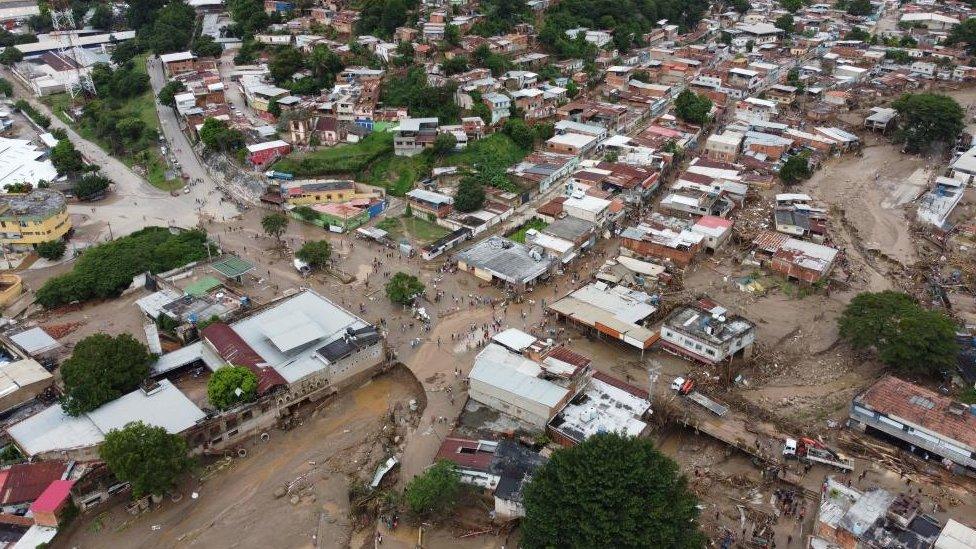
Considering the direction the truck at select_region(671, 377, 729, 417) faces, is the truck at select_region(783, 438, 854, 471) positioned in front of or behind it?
behind

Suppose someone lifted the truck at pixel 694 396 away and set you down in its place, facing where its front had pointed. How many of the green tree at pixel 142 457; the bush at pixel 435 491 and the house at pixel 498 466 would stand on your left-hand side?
3

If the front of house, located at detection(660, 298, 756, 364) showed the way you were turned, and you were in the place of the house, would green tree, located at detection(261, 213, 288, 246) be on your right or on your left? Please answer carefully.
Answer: on your right

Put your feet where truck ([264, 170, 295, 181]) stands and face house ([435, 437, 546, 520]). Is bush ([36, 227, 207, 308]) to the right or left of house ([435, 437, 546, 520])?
right

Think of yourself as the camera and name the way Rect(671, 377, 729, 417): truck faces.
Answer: facing away from the viewer and to the left of the viewer

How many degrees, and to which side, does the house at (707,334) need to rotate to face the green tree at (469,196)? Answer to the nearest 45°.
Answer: approximately 90° to its right

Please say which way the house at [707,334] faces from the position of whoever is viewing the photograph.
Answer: facing the viewer and to the left of the viewer
